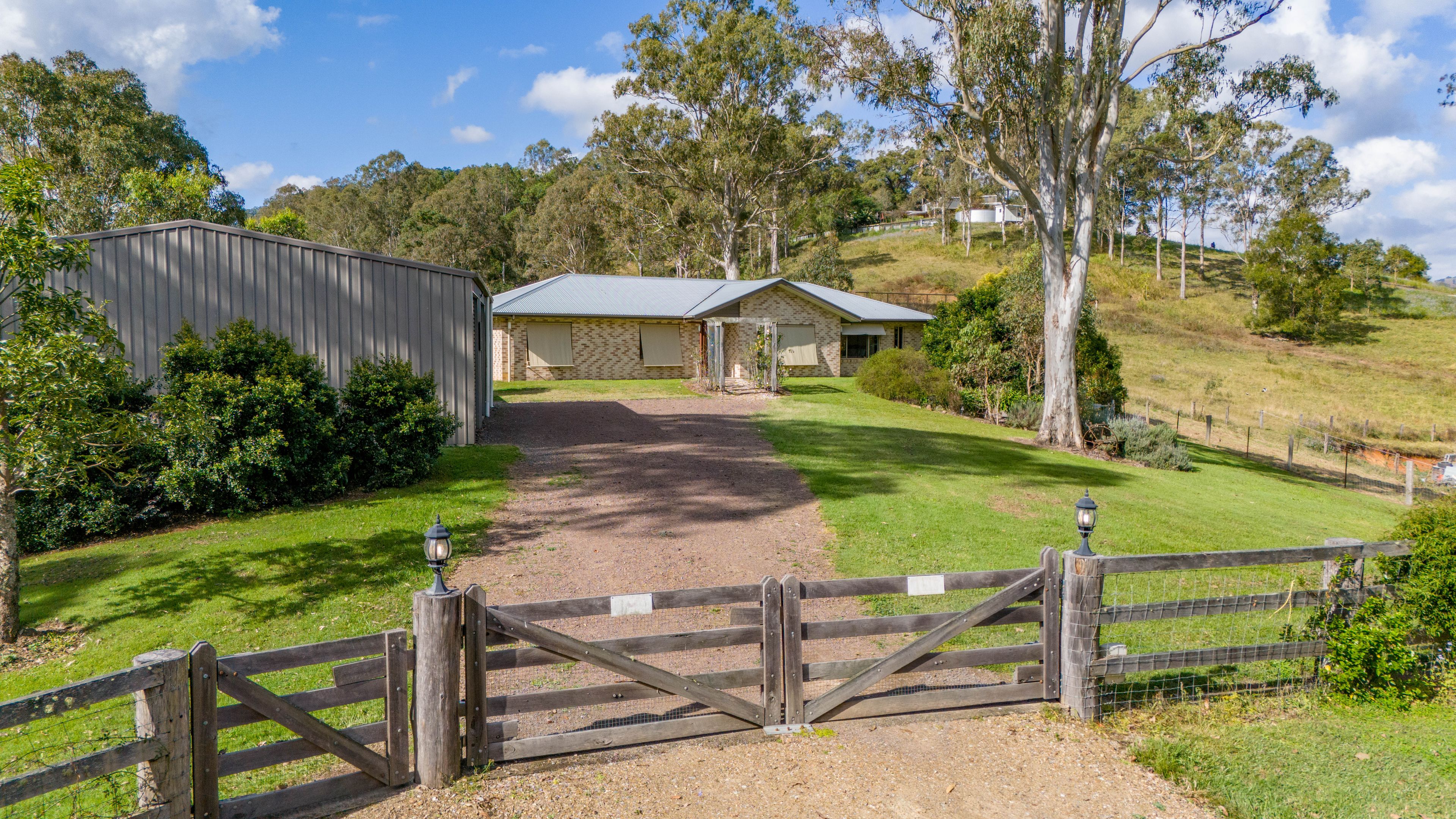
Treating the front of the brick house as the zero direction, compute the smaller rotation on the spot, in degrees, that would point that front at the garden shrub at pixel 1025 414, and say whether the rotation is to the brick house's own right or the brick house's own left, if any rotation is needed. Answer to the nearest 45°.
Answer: approximately 45° to the brick house's own left

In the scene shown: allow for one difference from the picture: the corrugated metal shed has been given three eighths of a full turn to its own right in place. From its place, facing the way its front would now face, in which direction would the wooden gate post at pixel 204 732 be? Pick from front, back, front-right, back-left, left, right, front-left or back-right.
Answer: front-left

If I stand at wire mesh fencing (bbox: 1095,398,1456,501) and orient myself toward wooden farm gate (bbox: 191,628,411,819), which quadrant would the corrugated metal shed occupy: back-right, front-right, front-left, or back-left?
front-right

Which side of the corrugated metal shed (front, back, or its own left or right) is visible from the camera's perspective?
right

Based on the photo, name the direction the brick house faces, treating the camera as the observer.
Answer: facing the viewer

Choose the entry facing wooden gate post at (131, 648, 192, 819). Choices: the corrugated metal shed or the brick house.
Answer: the brick house

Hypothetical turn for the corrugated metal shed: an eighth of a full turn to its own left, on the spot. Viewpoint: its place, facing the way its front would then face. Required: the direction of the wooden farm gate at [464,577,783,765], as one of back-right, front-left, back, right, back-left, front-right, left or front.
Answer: back-right

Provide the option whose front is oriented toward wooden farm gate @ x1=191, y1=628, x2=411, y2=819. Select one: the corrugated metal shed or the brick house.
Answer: the brick house

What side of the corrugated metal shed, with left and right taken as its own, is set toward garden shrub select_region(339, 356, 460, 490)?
right

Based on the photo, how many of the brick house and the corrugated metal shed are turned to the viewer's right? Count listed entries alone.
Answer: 1

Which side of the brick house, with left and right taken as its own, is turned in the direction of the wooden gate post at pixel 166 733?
front

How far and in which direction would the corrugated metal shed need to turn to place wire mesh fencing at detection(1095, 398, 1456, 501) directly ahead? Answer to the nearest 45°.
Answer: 0° — it already faces it

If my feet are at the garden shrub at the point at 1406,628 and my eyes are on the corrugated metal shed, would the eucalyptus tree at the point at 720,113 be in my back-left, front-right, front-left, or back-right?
front-right

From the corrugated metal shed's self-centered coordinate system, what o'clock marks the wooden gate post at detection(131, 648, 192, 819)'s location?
The wooden gate post is roughly at 3 o'clock from the corrugated metal shed.

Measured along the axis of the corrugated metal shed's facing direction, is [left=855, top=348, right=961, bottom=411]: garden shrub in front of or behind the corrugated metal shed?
in front

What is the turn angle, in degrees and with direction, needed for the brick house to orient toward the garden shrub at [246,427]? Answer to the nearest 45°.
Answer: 0° — it already faces it
